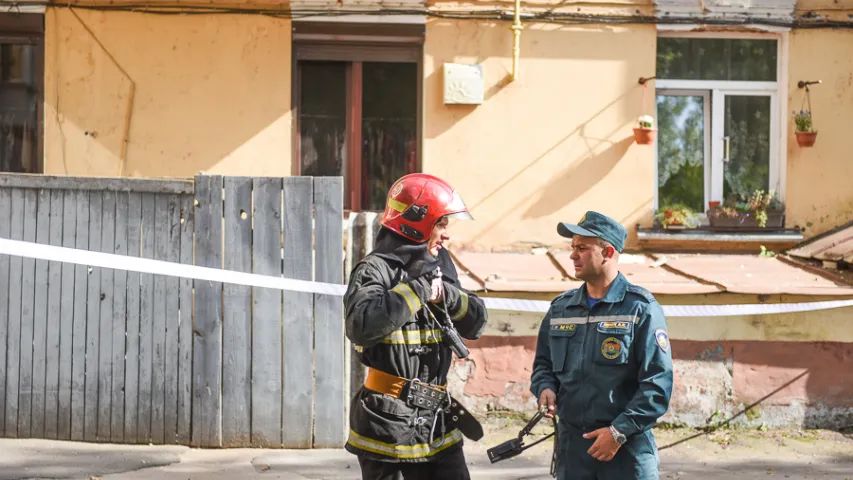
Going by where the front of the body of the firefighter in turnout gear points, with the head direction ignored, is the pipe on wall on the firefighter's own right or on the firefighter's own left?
on the firefighter's own left

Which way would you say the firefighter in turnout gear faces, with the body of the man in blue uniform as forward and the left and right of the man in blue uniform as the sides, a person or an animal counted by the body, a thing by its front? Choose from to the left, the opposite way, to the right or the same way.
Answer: to the left

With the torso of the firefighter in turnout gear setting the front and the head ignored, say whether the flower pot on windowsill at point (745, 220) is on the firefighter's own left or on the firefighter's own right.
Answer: on the firefighter's own left

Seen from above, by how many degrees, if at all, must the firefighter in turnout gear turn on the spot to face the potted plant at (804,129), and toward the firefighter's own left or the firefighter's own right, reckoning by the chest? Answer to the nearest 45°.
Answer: approximately 90° to the firefighter's own left

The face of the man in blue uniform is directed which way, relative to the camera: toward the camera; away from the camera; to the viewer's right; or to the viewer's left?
to the viewer's left

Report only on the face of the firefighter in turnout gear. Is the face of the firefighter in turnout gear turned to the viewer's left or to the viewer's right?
to the viewer's right

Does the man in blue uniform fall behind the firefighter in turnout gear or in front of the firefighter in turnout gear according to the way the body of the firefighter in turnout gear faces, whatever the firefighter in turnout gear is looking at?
in front

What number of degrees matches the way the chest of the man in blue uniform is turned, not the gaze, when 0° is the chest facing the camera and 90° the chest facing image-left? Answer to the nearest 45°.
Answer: approximately 45°

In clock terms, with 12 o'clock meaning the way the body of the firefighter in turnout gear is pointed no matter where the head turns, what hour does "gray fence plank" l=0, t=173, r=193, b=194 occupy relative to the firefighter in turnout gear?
The gray fence plank is roughly at 6 o'clock from the firefighter in turnout gear.

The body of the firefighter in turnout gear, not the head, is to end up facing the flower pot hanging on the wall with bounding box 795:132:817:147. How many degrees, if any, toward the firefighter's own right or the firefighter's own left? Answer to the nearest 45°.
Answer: approximately 90° to the firefighter's own left

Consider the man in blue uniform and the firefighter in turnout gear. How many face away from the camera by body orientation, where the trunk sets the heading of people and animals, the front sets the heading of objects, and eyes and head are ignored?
0

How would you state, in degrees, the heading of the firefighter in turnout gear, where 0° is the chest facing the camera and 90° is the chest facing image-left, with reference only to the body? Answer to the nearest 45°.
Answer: approximately 315°

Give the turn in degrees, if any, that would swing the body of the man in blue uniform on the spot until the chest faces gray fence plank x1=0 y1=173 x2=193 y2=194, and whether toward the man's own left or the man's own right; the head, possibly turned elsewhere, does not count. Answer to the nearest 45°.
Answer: approximately 90° to the man's own right
